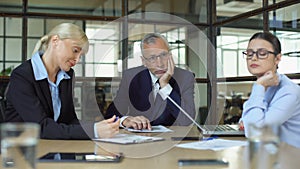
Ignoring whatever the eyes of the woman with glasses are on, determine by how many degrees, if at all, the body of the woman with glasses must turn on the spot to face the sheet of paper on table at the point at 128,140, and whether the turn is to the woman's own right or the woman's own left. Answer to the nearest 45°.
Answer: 0° — they already face it

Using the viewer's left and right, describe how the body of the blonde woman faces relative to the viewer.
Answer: facing the viewer and to the right of the viewer

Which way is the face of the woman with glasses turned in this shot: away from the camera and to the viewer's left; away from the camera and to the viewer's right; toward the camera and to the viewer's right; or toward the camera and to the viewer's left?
toward the camera and to the viewer's left

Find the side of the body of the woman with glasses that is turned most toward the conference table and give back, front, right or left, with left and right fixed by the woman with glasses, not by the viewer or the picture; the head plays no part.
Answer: front

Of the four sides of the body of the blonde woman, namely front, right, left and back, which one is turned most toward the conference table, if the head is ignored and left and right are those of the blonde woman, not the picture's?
front

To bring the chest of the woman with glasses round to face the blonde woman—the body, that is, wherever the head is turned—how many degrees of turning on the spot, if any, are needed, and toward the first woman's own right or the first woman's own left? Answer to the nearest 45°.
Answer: approximately 45° to the first woman's own right

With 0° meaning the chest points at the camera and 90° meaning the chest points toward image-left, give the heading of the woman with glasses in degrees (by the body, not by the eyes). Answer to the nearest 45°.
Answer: approximately 45°

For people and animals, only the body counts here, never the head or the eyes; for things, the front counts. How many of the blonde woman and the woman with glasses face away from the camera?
0
